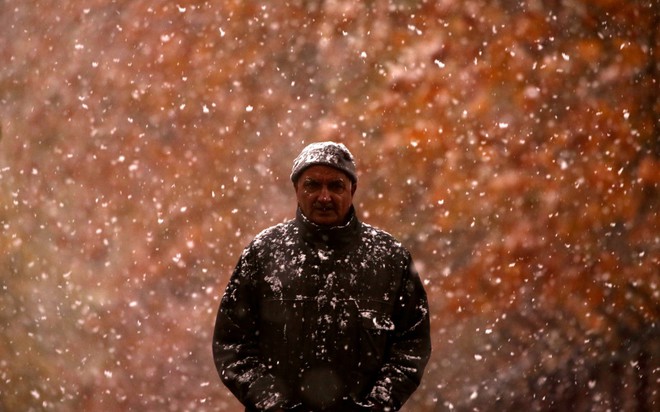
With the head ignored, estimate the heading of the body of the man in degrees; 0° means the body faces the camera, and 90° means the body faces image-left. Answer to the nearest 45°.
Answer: approximately 0°
